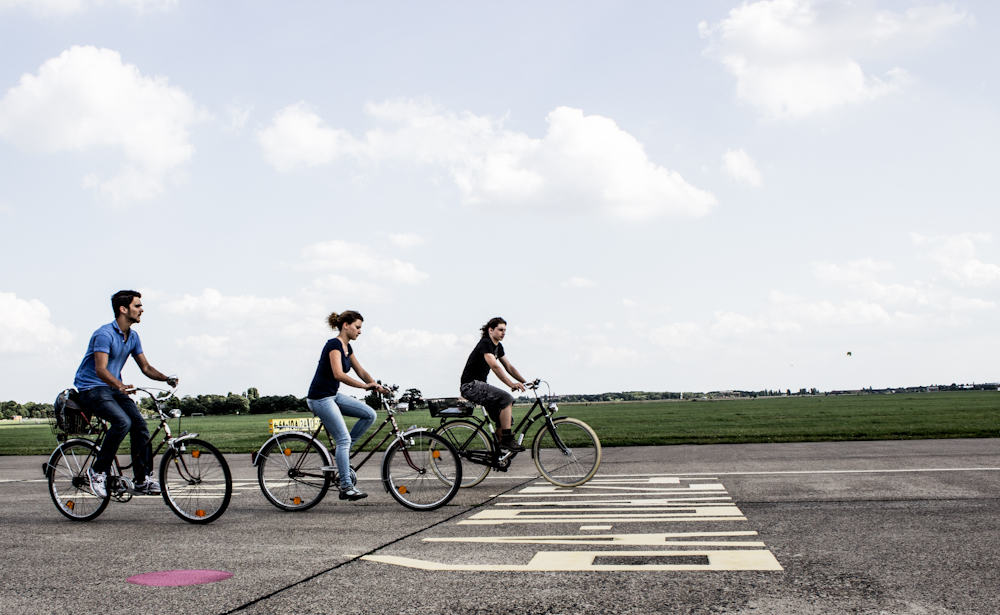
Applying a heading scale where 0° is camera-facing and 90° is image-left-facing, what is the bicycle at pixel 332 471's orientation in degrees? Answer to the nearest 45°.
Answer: approximately 270°

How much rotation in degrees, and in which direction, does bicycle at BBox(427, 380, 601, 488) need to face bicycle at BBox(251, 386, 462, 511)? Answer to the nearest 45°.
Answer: approximately 135° to its right

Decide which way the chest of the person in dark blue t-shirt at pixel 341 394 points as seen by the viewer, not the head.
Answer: to the viewer's right

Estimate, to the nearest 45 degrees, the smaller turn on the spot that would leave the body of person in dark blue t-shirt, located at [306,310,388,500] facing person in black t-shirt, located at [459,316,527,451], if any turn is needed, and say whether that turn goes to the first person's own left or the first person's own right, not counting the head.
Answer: approximately 45° to the first person's own left

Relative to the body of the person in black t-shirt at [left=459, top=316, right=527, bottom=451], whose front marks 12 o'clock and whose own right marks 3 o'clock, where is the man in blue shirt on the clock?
The man in blue shirt is roughly at 5 o'clock from the person in black t-shirt.

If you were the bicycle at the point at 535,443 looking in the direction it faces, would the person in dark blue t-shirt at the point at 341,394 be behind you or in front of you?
behind

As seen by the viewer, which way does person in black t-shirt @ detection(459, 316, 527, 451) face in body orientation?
to the viewer's right

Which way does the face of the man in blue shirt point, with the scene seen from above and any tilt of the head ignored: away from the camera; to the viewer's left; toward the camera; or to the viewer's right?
to the viewer's right

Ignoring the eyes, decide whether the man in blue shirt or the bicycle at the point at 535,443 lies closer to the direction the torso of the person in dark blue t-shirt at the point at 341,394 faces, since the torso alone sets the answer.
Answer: the bicycle

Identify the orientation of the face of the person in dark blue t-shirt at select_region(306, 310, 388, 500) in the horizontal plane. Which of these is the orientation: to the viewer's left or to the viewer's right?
to the viewer's right

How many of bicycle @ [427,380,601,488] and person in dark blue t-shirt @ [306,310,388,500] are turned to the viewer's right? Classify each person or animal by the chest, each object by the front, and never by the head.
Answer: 2

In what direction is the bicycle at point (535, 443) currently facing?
to the viewer's right

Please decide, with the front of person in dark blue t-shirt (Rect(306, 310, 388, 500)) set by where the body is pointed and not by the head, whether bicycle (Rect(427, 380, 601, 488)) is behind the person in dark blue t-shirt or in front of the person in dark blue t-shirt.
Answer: in front

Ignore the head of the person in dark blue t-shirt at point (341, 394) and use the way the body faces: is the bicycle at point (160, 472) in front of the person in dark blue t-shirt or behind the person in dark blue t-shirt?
behind
